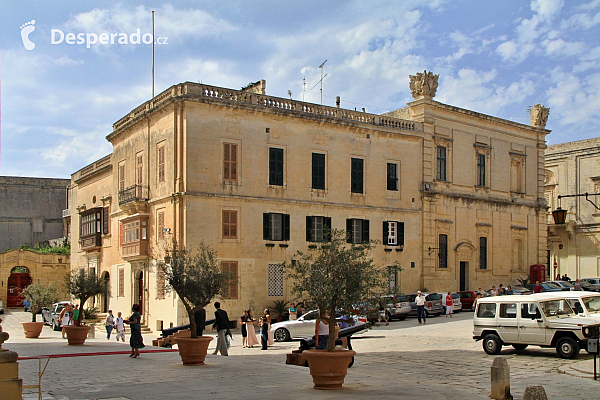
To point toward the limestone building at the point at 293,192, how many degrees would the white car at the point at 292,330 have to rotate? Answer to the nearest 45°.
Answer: approximately 90° to its right

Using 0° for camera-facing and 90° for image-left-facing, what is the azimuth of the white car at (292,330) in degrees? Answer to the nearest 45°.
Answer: approximately 90°

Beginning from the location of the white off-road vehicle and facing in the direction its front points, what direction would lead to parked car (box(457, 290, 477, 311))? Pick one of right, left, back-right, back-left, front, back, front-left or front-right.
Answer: back-left

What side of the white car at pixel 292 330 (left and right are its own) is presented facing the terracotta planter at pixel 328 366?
left

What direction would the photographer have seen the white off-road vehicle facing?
facing the viewer and to the right of the viewer

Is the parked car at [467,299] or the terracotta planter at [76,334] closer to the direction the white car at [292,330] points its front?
the terracotta planter
